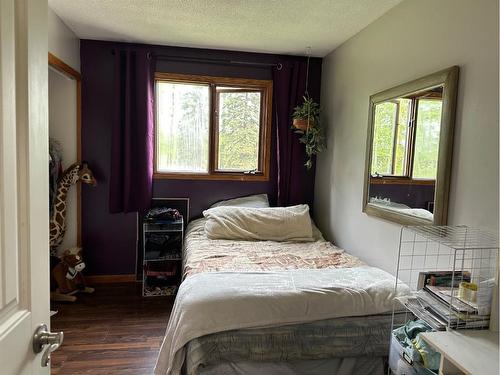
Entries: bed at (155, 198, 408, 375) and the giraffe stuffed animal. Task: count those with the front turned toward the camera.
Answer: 1

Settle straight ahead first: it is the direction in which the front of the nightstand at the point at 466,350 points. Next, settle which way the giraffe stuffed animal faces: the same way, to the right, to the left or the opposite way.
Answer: the opposite way

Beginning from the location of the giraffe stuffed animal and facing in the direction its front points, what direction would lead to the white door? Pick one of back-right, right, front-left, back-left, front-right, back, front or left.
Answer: right

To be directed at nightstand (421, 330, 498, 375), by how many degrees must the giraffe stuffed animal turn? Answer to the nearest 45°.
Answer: approximately 45° to its right

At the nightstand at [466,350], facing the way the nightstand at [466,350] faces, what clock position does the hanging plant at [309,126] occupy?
The hanging plant is roughly at 3 o'clock from the nightstand.

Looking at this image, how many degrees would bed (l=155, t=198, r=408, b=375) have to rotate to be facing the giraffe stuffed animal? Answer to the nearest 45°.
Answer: approximately 135° to its right

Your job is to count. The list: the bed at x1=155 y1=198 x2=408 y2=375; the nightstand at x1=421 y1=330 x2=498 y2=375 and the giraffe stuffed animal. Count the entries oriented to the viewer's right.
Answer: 1

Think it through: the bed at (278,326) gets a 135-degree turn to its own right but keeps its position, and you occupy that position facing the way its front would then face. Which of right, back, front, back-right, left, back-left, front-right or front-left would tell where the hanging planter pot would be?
front-right

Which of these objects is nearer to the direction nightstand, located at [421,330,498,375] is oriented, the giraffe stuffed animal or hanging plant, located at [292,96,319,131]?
the giraffe stuffed animal

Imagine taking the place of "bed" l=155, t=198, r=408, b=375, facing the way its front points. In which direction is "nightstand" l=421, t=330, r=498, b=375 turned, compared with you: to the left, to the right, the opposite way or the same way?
to the right

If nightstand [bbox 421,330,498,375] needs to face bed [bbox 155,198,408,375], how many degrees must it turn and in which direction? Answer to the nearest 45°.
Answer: approximately 45° to its right

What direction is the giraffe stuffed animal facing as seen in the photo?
to the viewer's right

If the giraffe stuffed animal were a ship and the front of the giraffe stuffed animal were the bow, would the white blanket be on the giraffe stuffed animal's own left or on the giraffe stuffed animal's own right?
on the giraffe stuffed animal's own right
